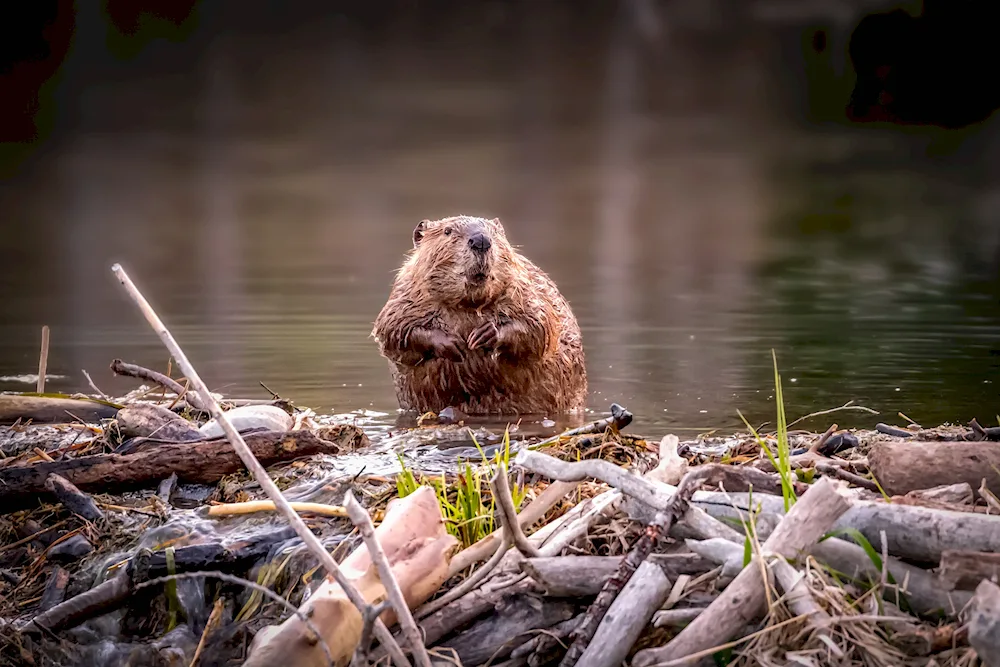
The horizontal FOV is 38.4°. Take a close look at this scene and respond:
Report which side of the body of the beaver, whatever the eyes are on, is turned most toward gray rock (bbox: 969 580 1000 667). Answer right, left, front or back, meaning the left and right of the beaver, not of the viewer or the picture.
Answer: front

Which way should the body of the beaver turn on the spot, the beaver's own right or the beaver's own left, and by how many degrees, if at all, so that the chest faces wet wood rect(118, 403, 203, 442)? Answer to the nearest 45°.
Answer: approximately 45° to the beaver's own right

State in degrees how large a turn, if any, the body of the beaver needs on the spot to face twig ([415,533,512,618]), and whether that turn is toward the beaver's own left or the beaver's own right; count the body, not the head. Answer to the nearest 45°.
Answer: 0° — it already faces it

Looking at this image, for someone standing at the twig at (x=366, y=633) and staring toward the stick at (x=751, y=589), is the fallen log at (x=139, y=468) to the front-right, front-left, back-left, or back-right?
back-left

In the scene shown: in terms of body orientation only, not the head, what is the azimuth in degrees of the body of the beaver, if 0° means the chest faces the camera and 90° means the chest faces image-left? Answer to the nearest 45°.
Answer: approximately 0°

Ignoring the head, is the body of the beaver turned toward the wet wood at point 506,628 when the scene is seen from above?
yes

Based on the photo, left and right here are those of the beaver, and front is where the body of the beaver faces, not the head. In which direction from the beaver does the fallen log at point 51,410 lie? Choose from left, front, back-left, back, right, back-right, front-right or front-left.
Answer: front-right

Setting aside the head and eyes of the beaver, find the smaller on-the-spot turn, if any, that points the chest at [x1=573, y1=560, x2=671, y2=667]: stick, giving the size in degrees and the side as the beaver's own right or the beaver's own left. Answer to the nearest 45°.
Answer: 0° — it already faces it

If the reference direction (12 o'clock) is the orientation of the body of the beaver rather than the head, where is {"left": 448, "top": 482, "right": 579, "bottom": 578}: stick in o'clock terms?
The stick is roughly at 12 o'clock from the beaver.

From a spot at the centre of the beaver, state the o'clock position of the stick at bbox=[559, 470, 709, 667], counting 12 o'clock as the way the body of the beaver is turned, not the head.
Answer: The stick is roughly at 12 o'clock from the beaver.

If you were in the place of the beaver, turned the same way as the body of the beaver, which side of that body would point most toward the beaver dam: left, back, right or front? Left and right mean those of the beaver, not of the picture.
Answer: front
